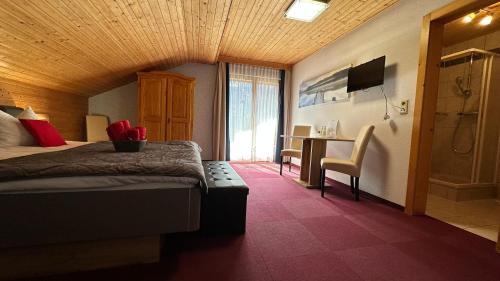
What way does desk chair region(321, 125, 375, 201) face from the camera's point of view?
to the viewer's left

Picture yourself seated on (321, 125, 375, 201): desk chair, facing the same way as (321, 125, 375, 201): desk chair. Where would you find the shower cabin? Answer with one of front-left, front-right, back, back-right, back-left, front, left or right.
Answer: back-right

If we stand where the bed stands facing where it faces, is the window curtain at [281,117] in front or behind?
in front

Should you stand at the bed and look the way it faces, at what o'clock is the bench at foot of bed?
The bench at foot of bed is roughly at 12 o'clock from the bed.

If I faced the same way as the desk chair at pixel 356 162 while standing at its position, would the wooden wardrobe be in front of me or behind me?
in front

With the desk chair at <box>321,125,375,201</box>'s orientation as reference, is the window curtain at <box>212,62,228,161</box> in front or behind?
in front

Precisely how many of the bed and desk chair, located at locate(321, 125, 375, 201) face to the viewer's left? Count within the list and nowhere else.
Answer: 1

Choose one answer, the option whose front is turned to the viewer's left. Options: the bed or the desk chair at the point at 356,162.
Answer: the desk chair

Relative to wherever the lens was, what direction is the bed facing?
facing to the right of the viewer
